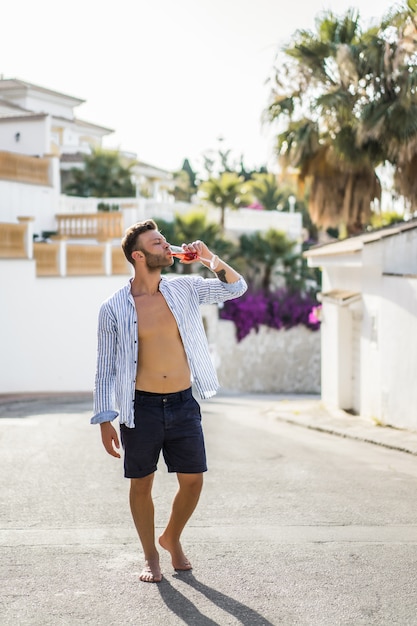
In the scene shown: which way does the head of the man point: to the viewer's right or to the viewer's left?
to the viewer's right

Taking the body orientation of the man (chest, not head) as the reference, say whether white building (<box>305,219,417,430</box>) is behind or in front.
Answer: behind

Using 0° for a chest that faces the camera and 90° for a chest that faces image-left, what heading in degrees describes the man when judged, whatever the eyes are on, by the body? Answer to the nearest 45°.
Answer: approximately 0°

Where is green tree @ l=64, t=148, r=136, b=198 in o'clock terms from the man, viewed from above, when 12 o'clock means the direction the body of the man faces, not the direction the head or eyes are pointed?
The green tree is roughly at 6 o'clock from the man.

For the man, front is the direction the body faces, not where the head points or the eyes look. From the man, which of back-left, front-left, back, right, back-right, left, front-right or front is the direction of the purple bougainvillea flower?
back

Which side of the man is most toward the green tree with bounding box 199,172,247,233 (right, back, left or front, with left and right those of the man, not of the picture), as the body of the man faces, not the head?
back

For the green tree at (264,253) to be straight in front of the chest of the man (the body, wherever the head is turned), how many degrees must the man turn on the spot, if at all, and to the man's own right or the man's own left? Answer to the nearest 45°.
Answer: approximately 180°

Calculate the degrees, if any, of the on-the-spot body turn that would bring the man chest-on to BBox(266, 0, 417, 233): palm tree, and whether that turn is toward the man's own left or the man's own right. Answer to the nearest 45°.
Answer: approximately 180°

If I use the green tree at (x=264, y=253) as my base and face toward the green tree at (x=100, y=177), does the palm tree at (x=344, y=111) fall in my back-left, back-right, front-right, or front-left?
back-left
